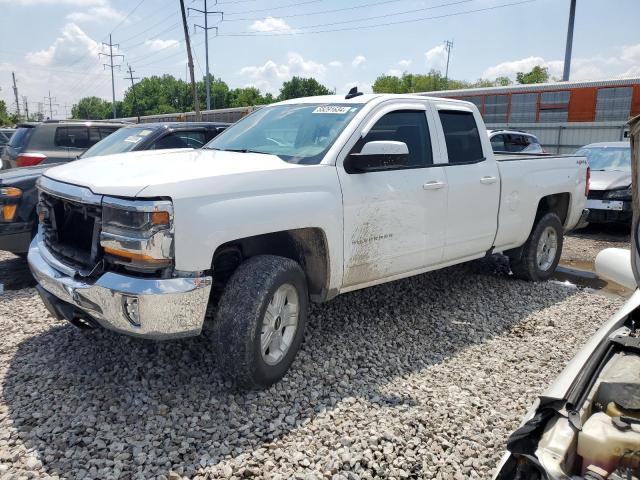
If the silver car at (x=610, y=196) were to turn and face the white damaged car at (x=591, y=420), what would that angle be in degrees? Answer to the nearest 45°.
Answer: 0° — it already faces it

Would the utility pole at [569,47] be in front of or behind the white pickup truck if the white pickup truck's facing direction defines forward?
behind

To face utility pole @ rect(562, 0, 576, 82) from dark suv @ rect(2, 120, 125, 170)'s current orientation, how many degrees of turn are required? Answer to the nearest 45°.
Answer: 0° — it already faces it

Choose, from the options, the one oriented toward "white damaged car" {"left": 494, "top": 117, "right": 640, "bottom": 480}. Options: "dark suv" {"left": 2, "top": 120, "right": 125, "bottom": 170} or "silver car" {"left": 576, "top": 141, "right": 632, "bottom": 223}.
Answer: the silver car

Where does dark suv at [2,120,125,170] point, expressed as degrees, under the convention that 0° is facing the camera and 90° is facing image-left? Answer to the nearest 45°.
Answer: approximately 225°

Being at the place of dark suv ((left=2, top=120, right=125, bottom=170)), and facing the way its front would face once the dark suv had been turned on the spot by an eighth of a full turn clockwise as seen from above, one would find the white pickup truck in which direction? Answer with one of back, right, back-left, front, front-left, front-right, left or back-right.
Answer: right

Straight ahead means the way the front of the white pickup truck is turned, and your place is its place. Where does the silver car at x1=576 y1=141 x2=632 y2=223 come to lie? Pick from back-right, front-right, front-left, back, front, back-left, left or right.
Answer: back
